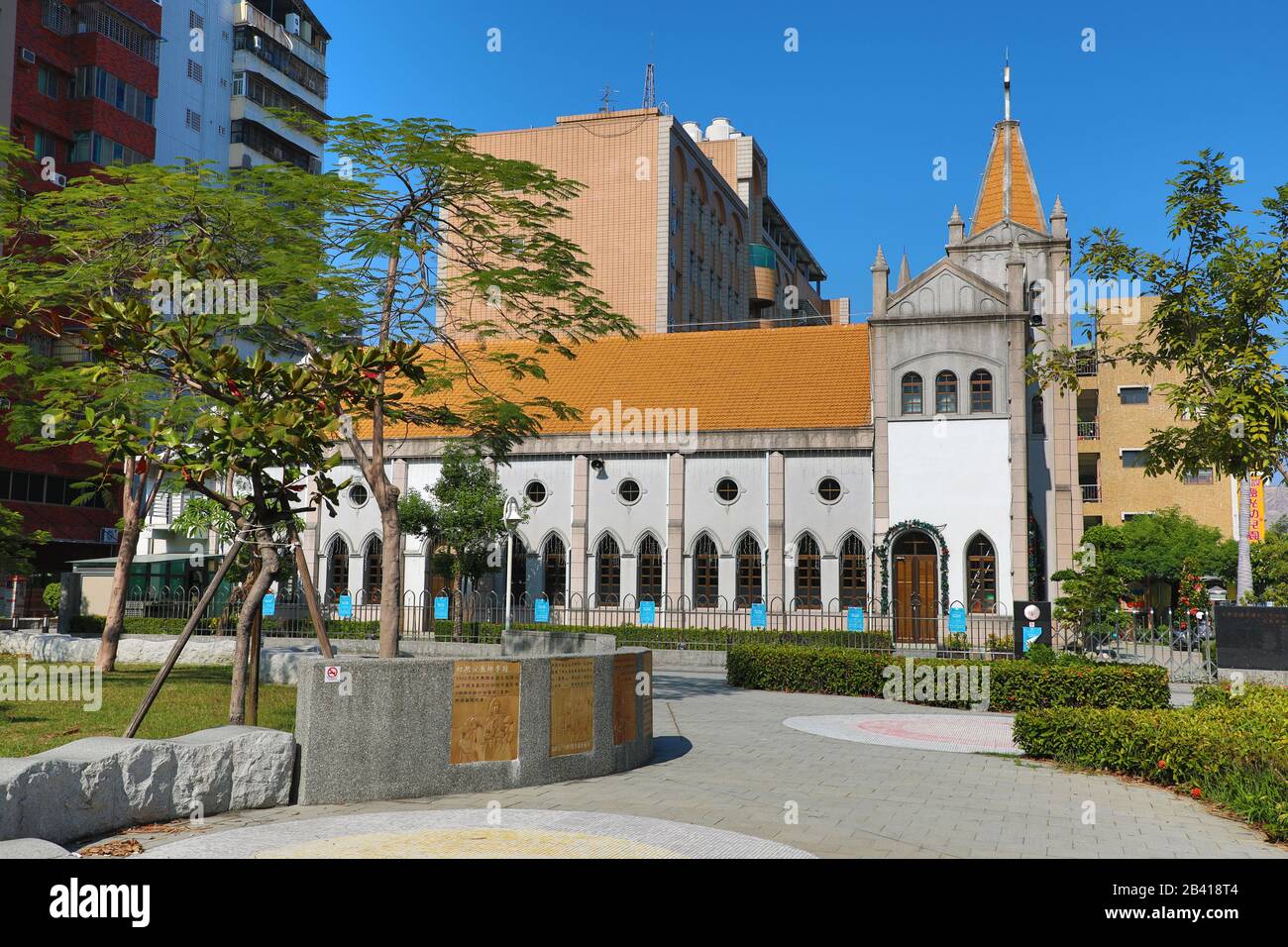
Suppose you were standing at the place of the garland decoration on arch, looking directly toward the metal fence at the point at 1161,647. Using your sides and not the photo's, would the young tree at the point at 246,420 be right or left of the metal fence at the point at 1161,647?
right

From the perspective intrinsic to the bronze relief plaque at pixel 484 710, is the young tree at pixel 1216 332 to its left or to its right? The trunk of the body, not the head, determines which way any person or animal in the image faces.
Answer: on its left

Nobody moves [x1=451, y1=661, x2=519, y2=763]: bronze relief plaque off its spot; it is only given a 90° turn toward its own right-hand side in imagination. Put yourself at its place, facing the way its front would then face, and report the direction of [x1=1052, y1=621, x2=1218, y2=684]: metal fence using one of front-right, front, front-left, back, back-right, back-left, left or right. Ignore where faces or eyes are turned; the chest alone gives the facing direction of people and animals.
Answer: back-right

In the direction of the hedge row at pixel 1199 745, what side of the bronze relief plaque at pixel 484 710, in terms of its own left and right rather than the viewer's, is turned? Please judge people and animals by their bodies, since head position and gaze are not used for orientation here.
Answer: left

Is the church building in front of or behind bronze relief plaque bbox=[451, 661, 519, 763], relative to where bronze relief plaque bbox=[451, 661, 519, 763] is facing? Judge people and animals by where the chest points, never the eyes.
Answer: behind

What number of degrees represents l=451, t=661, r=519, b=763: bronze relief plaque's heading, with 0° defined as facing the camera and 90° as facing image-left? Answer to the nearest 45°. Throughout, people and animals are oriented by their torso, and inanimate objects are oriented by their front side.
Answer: approximately 0°

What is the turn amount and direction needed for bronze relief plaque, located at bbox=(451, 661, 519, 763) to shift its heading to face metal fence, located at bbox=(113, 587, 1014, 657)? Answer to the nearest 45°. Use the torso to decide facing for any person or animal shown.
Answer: approximately 180°
